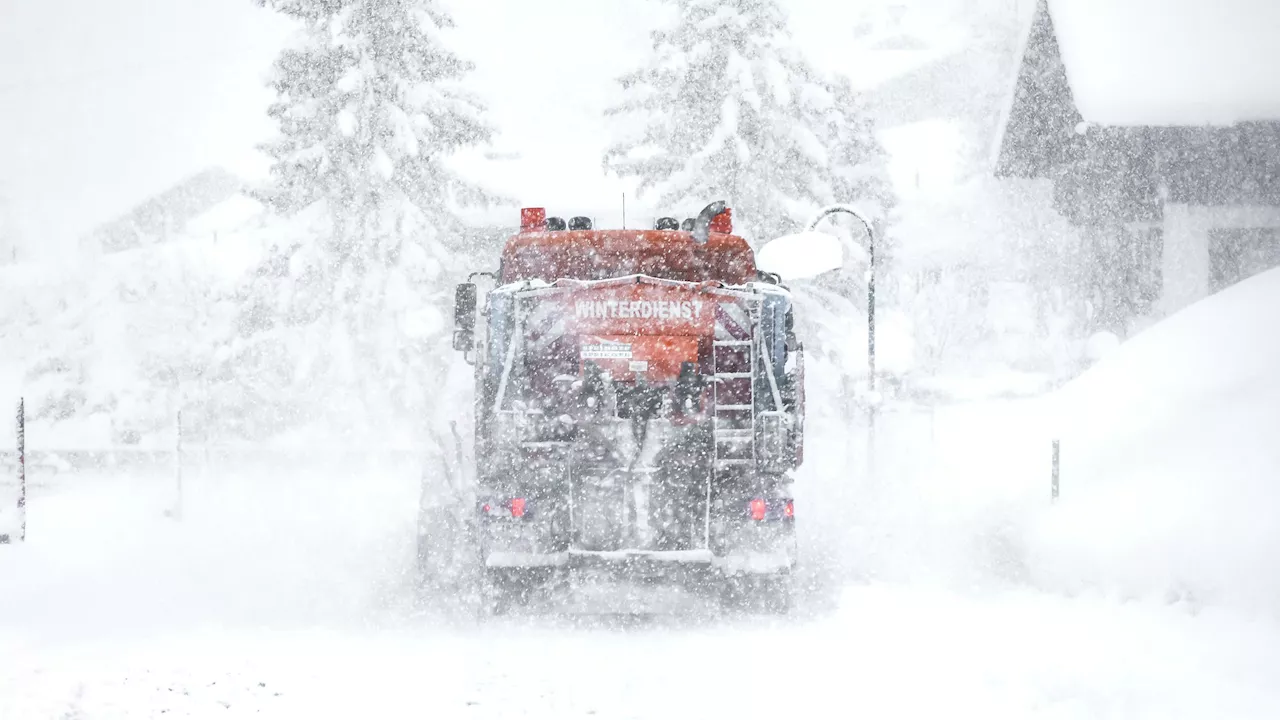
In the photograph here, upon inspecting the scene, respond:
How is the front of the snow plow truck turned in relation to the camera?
facing away from the viewer

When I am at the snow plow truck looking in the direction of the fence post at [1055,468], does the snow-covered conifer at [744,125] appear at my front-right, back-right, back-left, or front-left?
front-left

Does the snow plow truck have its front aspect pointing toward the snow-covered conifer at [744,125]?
yes

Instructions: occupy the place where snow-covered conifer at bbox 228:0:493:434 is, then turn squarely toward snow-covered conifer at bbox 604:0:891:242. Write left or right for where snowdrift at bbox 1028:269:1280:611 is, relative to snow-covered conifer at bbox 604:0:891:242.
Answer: right

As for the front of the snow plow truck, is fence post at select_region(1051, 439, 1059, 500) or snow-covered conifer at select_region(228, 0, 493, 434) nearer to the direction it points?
the snow-covered conifer

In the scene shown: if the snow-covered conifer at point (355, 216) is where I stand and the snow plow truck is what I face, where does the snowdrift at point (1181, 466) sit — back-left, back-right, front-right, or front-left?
front-left

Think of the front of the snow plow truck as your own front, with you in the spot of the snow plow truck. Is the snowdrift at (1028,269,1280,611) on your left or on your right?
on your right

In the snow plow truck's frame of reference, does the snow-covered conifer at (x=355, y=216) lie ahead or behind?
ahead

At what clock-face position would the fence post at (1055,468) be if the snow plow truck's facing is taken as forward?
The fence post is roughly at 2 o'clock from the snow plow truck.
